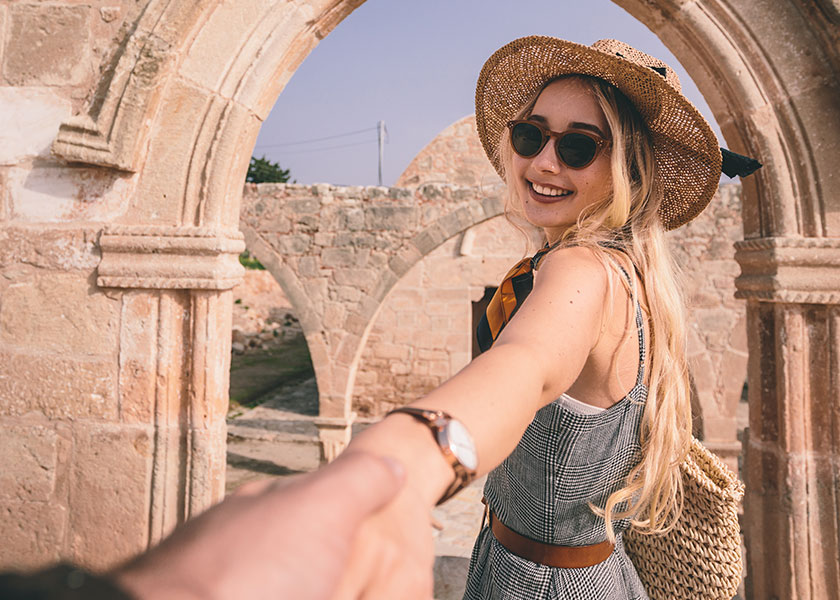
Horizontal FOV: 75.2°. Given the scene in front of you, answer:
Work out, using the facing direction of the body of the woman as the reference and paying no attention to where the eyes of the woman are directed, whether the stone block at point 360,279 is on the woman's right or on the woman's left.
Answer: on the woman's right
